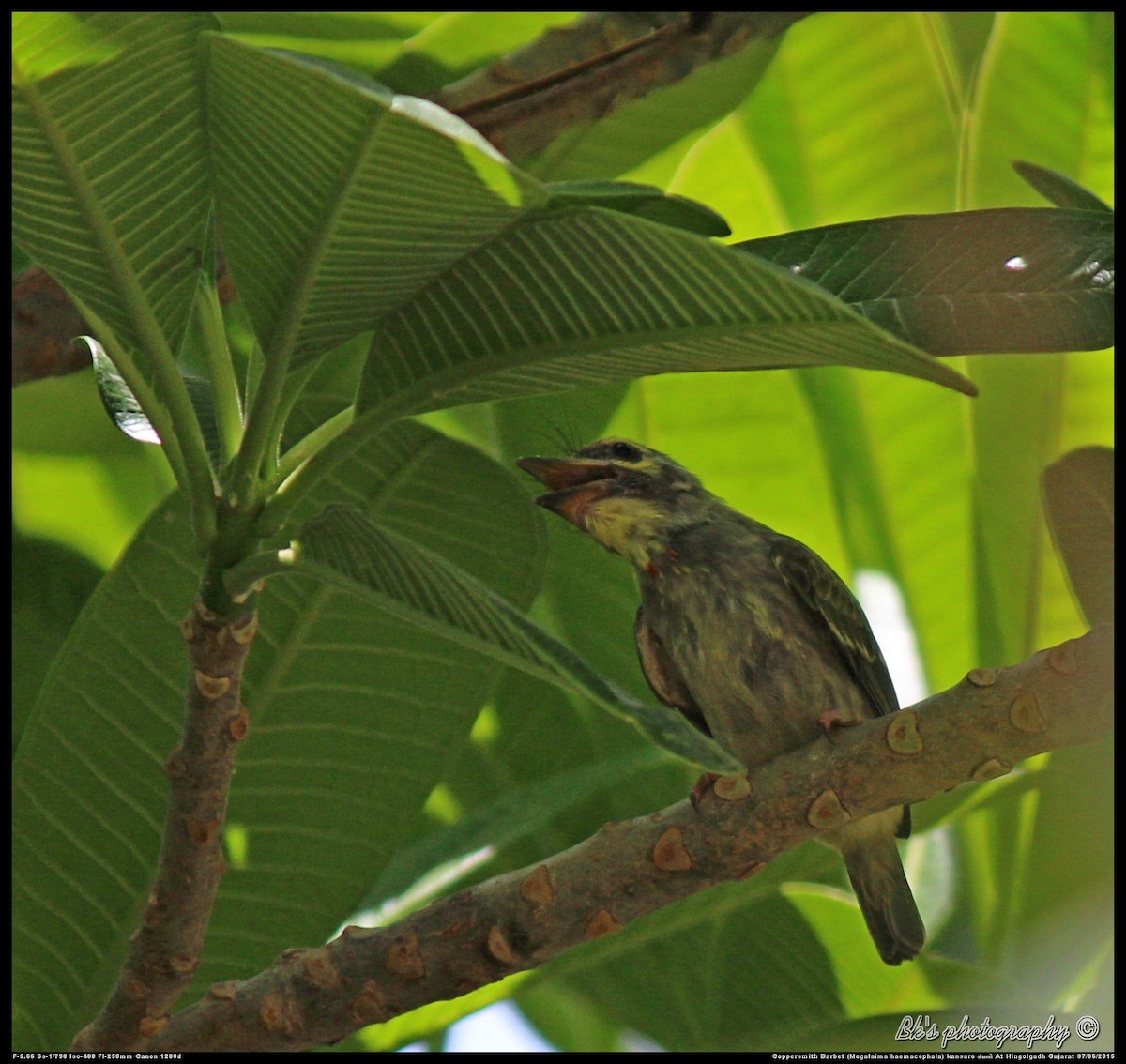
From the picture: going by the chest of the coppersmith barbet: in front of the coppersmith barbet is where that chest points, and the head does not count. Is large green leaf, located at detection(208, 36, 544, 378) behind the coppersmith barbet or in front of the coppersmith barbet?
in front

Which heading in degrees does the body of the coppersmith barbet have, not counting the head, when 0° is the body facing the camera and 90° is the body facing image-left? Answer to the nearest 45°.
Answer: approximately 45°

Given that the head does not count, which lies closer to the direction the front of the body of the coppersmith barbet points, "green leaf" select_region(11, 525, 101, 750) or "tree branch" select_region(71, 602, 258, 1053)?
the tree branch
